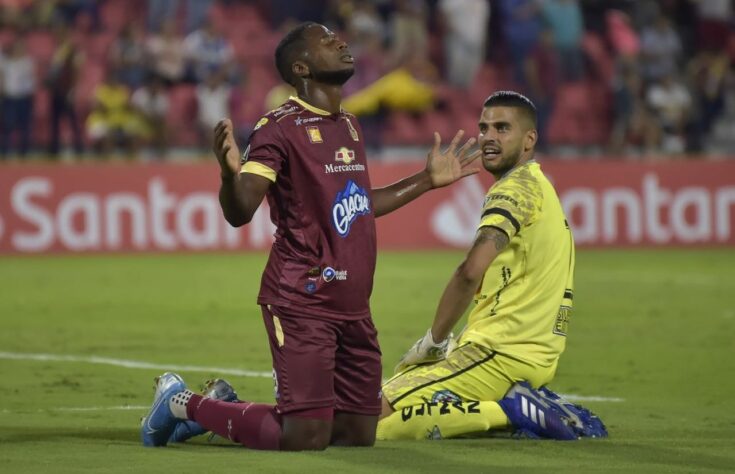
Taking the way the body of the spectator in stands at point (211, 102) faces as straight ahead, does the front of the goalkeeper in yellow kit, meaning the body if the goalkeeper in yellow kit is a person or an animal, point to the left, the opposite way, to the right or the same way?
to the right

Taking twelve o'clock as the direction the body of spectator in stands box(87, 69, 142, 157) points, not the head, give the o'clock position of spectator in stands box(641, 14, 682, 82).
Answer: spectator in stands box(641, 14, 682, 82) is roughly at 9 o'clock from spectator in stands box(87, 69, 142, 157).

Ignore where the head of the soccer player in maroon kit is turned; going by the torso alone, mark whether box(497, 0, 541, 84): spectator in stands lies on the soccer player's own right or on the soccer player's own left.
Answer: on the soccer player's own left

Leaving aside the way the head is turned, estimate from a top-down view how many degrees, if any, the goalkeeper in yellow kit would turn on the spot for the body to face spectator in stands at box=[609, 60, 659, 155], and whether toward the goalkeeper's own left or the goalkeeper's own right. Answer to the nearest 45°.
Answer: approximately 90° to the goalkeeper's own right

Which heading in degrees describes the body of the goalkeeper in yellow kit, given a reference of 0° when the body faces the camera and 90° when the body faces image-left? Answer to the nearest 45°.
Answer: approximately 90°

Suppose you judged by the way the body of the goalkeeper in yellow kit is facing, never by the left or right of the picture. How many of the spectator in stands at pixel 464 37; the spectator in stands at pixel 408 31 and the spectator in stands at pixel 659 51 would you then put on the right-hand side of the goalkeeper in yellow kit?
3

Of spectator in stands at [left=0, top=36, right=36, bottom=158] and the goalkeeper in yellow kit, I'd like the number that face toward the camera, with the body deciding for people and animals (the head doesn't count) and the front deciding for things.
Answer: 1

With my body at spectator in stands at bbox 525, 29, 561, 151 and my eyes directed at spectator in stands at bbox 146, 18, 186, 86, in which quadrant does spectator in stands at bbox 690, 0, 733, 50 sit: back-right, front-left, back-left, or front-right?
back-right

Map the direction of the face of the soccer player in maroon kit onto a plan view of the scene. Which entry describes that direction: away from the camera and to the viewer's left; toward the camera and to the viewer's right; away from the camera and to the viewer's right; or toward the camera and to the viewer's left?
toward the camera and to the viewer's right

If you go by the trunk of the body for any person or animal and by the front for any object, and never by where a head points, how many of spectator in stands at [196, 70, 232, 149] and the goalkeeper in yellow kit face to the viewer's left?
1

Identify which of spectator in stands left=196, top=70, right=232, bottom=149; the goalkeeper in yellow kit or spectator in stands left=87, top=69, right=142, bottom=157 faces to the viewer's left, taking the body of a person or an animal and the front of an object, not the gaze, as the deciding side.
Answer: the goalkeeper in yellow kit
